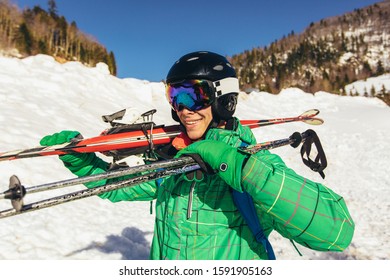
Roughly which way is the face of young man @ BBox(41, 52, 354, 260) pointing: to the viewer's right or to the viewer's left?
to the viewer's left

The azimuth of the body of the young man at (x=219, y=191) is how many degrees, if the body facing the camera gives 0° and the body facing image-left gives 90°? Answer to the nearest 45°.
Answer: approximately 45°
